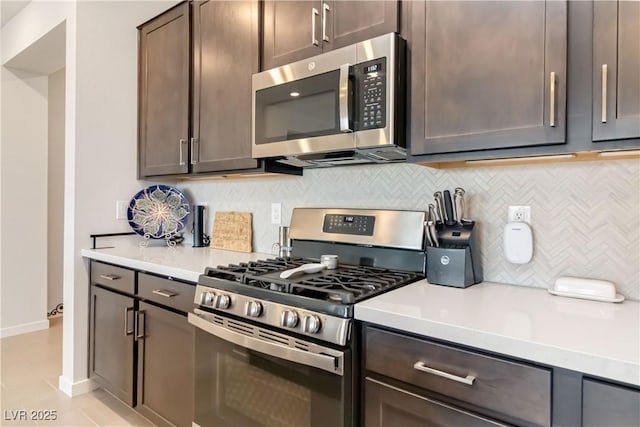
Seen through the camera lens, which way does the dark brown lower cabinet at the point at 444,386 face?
facing the viewer and to the left of the viewer

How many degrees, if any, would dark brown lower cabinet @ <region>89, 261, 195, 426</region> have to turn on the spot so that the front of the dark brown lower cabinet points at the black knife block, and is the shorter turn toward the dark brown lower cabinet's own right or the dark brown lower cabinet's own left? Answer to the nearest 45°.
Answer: approximately 90° to the dark brown lower cabinet's own left

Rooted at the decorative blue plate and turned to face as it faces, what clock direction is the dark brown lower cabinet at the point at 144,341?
The dark brown lower cabinet is roughly at 12 o'clock from the decorative blue plate.

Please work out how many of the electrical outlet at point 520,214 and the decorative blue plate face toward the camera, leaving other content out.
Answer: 2

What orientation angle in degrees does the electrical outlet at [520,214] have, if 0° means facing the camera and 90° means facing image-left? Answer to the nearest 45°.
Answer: approximately 0°

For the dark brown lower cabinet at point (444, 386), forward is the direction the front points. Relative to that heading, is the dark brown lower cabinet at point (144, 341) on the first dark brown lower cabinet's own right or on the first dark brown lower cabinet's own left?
on the first dark brown lower cabinet's own right

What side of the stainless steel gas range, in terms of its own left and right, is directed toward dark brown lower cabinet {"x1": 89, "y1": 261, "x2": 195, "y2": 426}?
right

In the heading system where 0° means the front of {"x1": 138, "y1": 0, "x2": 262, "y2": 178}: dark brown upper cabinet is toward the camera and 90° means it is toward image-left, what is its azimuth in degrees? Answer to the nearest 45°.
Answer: approximately 45°
